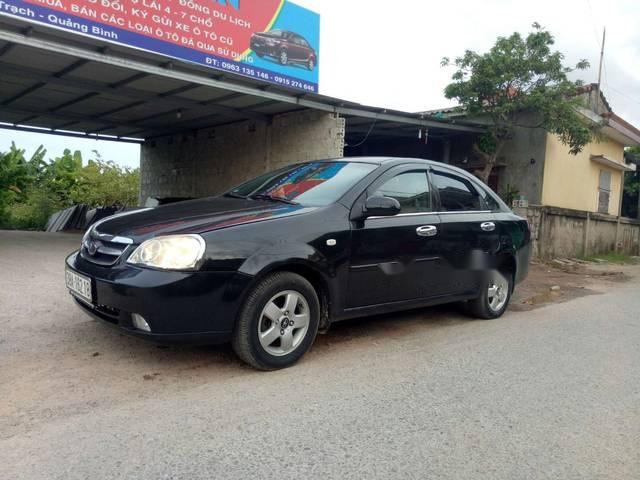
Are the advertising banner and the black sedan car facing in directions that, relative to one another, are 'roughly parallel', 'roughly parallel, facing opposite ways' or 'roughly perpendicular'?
roughly perpendicular

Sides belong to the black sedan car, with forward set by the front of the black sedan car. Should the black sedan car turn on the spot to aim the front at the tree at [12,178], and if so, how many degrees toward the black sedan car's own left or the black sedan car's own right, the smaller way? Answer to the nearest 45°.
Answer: approximately 90° to the black sedan car's own right

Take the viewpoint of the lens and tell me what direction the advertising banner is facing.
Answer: facing the viewer and to the right of the viewer

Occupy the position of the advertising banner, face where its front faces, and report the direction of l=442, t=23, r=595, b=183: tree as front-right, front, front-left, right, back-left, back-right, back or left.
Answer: front-left

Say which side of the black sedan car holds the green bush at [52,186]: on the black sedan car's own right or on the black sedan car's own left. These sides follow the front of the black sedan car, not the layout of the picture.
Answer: on the black sedan car's own right

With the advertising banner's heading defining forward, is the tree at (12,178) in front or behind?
behind

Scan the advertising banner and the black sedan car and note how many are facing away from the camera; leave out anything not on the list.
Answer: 0

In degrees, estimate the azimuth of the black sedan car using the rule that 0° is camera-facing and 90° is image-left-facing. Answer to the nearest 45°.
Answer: approximately 45°

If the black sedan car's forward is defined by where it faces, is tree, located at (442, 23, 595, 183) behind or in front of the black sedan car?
behind
